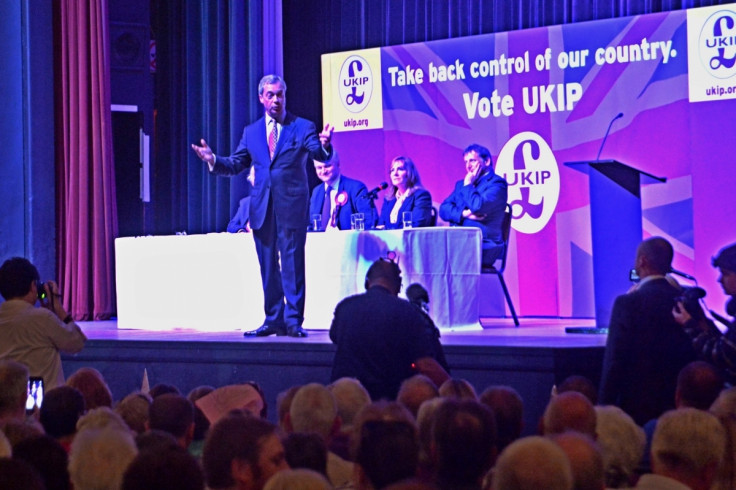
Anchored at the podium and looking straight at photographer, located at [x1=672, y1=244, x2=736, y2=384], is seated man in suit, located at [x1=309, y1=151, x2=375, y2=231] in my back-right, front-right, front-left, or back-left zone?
back-right

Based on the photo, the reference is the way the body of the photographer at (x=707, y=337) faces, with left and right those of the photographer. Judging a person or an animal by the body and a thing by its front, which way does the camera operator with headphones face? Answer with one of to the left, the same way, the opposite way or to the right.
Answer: to the right

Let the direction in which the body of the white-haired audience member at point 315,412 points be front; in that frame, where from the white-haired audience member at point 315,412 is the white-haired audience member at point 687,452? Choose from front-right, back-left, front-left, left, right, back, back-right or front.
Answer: back-right

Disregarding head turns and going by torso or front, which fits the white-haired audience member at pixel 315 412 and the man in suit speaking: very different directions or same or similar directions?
very different directions

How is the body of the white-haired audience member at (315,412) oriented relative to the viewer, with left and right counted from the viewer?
facing away from the viewer

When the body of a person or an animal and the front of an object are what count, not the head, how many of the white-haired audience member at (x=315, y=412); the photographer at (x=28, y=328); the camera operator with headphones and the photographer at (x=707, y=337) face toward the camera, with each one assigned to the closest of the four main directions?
0

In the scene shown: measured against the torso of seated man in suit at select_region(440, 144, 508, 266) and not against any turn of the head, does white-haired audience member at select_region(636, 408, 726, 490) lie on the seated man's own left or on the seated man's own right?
on the seated man's own left

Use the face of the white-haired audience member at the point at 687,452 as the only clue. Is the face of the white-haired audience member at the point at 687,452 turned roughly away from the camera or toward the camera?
away from the camera

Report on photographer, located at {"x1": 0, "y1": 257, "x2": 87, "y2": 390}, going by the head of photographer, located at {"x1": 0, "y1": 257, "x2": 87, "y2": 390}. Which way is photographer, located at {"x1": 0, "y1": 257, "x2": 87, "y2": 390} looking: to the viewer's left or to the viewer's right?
to the viewer's right

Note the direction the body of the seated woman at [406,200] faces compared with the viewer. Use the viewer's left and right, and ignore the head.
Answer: facing the viewer and to the left of the viewer

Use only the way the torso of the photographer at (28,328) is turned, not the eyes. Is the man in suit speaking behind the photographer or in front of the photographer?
in front

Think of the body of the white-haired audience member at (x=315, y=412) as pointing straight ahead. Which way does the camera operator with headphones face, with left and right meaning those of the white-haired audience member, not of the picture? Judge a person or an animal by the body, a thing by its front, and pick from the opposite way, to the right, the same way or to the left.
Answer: the same way

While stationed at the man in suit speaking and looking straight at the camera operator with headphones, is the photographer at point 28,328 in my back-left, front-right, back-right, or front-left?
front-right

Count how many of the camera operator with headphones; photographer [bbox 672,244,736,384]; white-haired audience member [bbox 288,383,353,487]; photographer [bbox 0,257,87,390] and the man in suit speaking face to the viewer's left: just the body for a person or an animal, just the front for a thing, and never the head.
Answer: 1

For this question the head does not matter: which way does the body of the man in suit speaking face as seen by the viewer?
toward the camera

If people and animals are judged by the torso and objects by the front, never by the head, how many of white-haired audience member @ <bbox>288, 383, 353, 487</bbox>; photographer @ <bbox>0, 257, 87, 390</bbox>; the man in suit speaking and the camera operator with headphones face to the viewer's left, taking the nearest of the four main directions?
0

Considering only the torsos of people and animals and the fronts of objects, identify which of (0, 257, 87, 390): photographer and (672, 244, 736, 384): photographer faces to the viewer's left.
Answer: (672, 244, 736, 384): photographer

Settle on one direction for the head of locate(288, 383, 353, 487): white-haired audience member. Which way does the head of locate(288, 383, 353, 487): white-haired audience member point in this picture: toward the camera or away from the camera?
away from the camera

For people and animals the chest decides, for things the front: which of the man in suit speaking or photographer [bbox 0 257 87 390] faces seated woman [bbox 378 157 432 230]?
the photographer

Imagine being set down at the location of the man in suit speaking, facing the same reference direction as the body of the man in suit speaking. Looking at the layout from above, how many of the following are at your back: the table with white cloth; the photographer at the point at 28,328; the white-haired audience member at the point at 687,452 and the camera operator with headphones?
1

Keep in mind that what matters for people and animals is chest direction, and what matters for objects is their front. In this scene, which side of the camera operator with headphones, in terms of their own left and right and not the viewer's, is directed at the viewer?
back

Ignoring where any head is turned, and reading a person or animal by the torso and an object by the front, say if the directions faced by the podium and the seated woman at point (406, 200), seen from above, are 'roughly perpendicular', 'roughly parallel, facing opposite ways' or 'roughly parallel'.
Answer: roughly parallel

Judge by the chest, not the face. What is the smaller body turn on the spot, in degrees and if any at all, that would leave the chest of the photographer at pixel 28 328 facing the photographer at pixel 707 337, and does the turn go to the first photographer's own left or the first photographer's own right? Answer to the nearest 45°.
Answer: approximately 90° to the first photographer's own right
